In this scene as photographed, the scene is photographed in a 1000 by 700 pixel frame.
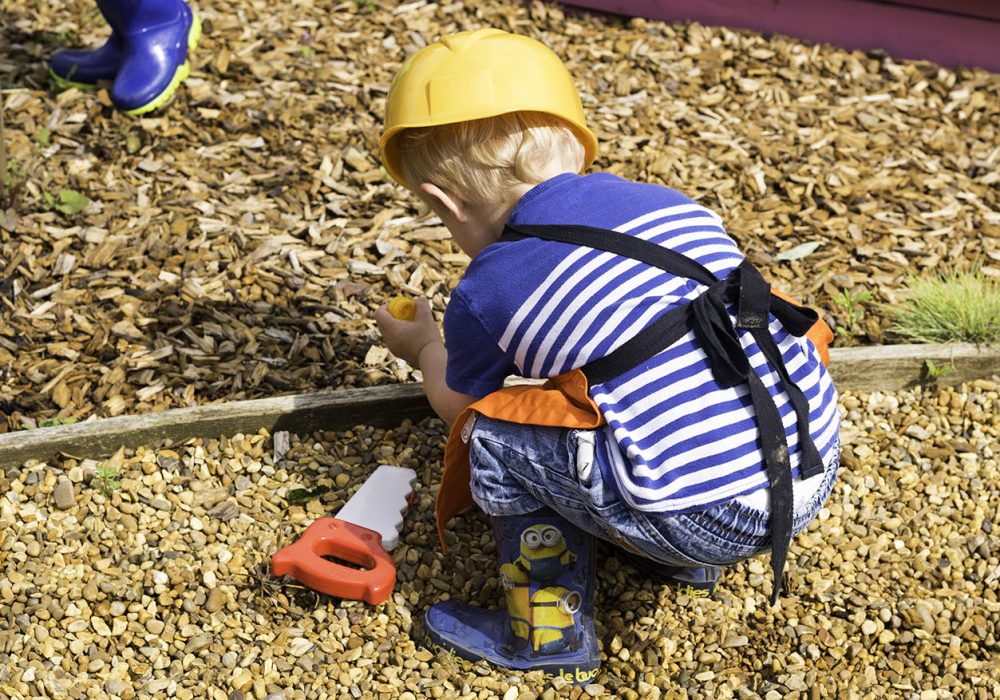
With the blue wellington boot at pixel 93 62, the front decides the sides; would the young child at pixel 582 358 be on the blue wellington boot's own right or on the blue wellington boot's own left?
on the blue wellington boot's own left

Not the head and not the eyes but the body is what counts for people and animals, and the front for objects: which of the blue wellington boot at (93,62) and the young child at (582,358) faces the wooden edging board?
the young child

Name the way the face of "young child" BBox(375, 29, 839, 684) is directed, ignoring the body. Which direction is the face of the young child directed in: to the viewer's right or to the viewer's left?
to the viewer's left

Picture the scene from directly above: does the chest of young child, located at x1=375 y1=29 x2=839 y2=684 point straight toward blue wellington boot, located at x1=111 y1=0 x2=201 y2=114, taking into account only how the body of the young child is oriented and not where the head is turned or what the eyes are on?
yes

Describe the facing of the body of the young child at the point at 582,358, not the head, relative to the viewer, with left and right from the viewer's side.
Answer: facing away from the viewer and to the left of the viewer

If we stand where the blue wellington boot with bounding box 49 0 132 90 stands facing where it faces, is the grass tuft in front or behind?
behind

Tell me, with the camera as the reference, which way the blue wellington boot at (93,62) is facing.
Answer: facing to the left of the viewer
